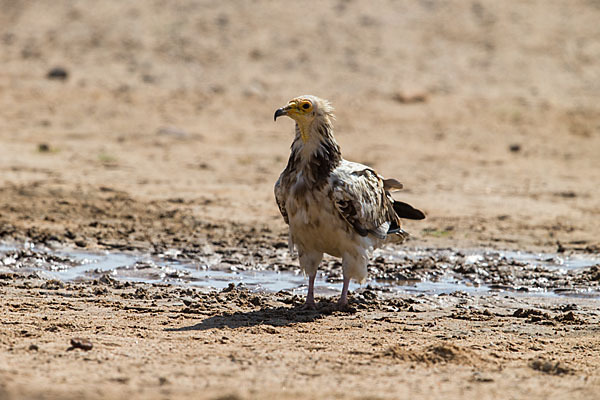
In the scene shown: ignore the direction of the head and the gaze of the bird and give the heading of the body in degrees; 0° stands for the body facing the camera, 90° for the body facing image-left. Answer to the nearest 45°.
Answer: approximately 45°

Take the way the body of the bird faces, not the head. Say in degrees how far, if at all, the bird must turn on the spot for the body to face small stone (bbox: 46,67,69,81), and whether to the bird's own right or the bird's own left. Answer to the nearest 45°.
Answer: approximately 90° to the bird's own right

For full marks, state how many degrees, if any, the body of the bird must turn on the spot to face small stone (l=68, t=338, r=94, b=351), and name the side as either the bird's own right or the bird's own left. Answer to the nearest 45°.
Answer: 0° — it already faces it
